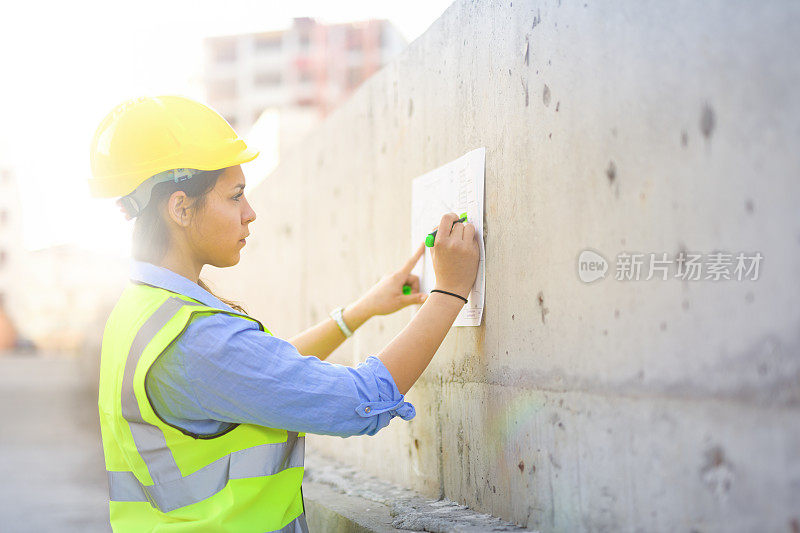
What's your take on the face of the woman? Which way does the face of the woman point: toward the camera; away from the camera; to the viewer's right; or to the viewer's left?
to the viewer's right

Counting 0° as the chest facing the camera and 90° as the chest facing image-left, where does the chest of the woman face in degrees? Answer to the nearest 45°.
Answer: approximately 270°
